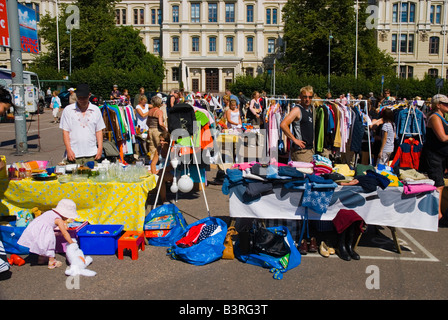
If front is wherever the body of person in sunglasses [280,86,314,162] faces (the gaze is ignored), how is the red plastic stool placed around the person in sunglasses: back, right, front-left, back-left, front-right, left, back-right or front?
right

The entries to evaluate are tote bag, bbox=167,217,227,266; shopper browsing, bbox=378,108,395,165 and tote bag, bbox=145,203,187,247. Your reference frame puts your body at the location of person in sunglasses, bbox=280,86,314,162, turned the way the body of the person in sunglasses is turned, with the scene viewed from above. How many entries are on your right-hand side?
2

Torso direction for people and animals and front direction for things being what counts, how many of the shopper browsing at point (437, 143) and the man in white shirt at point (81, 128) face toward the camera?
1

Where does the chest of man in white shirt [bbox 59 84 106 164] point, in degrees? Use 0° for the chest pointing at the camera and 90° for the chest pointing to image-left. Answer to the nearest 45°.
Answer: approximately 0°
